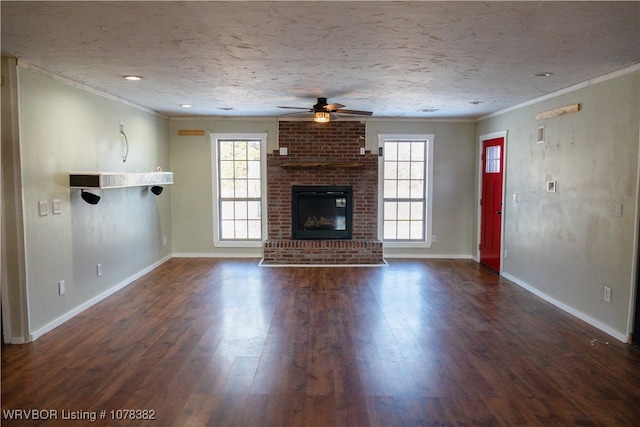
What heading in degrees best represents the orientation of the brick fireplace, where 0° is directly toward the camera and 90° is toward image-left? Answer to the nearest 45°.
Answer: approximately 0°

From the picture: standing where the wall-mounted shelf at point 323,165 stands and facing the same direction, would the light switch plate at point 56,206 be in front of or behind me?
in front

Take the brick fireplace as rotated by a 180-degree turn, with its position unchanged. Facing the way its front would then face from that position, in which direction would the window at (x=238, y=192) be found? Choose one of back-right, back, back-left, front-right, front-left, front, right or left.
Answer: left

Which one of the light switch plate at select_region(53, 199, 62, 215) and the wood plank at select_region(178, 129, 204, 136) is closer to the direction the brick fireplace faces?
the light switch plate

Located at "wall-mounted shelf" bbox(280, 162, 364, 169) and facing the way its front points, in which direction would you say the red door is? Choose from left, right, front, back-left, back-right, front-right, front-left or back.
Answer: left

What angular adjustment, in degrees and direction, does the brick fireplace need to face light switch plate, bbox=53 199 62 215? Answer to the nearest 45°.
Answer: approximately 45° to its right

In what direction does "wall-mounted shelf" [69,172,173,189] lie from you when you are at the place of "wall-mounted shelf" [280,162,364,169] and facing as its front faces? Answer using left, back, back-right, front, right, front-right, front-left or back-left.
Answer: front-right

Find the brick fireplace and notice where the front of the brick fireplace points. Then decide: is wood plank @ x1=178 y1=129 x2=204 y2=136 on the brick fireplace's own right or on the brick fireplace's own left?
on the brick fireplace's own right

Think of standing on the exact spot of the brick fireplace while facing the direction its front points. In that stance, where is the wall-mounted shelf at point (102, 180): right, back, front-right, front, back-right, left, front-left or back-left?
front-right

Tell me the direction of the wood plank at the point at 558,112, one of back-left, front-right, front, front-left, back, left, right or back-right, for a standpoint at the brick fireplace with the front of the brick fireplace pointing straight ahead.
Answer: front-left

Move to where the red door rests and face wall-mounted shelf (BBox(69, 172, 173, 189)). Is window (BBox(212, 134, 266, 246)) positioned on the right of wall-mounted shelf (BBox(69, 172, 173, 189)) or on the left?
right

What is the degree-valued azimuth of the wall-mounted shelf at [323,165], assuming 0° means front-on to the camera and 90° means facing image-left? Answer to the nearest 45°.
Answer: approximately 0°
